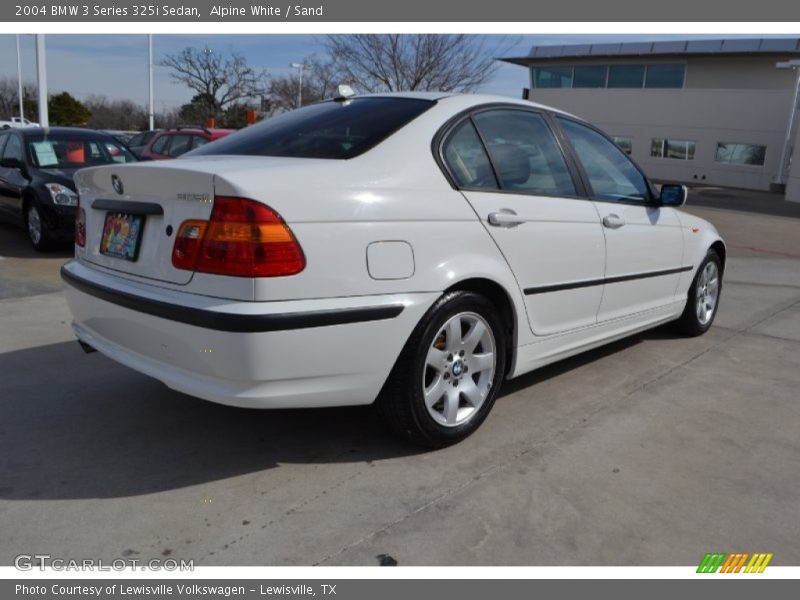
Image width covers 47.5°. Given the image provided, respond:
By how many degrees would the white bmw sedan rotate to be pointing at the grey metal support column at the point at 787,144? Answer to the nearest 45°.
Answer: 0° — it already faces it

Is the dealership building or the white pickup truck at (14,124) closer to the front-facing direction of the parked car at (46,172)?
the dealership building

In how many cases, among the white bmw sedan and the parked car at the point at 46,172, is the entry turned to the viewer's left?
0

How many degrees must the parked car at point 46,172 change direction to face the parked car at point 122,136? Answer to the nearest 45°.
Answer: approximately 135° to its left

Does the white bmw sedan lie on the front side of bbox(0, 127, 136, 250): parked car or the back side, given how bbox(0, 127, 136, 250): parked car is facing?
on the front side

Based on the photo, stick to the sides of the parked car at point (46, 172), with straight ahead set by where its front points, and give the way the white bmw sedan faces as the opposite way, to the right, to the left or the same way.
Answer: to the left

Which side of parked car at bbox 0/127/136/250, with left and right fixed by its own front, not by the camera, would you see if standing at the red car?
left

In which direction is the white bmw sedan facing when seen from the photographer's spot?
facing away from the viewer and to the right of the viewer

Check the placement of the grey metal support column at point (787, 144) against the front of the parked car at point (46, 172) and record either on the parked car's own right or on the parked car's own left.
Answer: on the parked car's own left

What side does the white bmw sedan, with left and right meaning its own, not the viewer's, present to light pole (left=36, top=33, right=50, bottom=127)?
left

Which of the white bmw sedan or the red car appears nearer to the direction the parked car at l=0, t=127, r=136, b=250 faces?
the white bmw sedan

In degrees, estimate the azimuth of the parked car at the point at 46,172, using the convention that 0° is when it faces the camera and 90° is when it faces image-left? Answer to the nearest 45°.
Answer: approximately 315°
